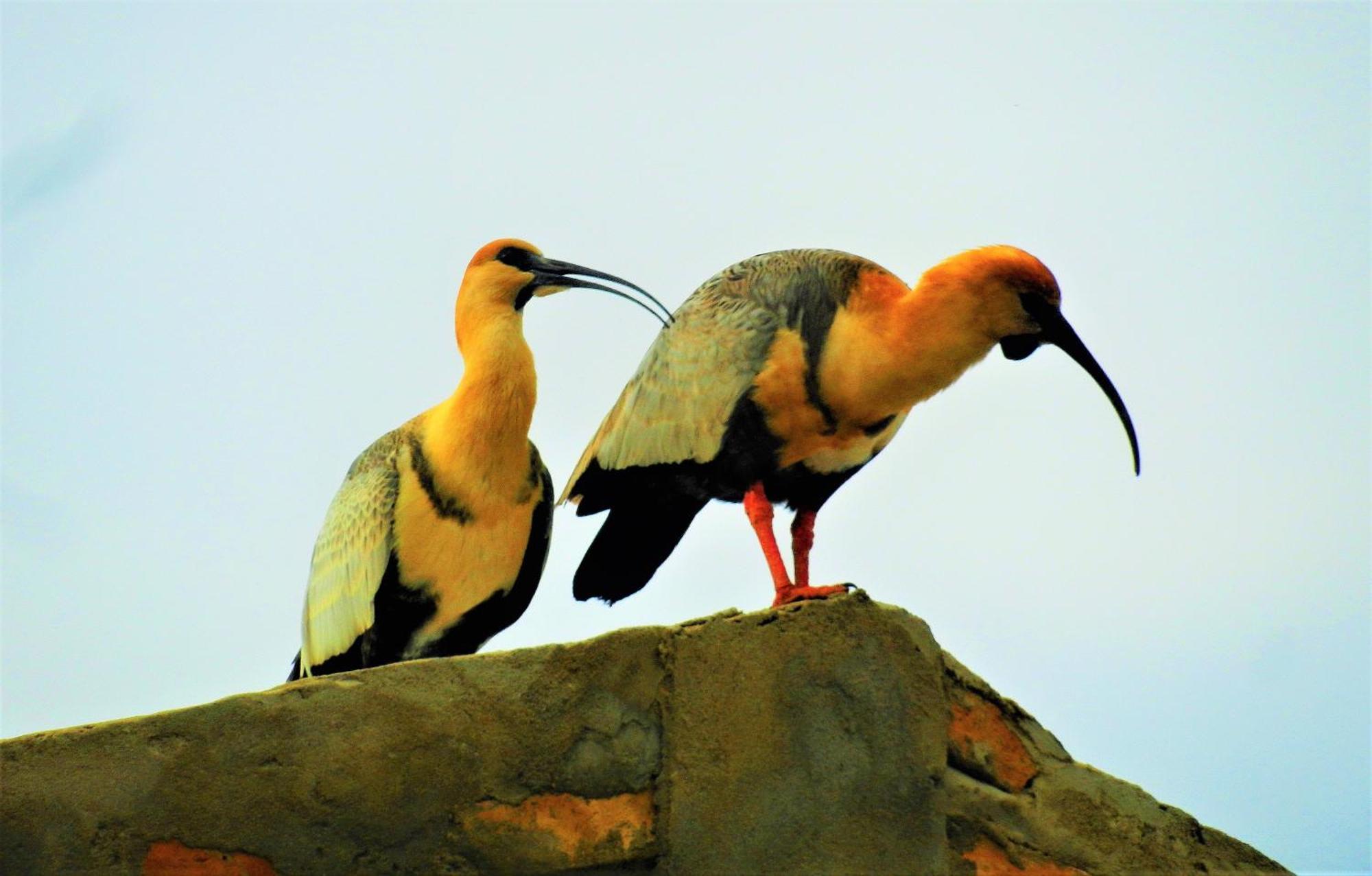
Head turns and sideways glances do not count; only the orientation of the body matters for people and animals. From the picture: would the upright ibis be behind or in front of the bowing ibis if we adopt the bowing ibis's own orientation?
behind

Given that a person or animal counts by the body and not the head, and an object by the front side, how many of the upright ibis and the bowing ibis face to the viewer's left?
0

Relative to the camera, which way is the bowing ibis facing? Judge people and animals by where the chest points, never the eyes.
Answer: to the viewer's right

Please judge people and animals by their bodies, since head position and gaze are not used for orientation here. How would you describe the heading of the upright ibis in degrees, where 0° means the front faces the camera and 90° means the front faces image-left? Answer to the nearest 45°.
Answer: approximately 315°
